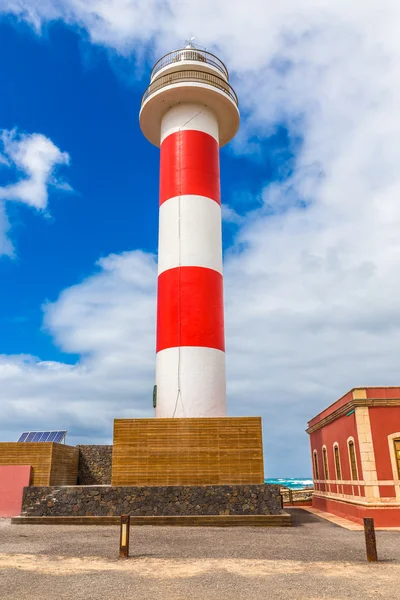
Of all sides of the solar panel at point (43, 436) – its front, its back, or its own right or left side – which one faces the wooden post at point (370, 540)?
front

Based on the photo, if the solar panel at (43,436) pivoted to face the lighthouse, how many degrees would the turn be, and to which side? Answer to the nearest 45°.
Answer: approximately 90° to its left

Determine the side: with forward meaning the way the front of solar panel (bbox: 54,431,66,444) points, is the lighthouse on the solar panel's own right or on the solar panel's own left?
on the solar panel's own left

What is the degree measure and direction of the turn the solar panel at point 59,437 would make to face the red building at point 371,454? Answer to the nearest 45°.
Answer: approximately 90° to its left

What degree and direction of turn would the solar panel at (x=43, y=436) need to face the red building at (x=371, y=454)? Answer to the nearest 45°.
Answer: approximately 90° to its left

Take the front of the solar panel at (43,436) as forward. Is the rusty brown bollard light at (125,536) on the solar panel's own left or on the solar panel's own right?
on the solar panel's own left

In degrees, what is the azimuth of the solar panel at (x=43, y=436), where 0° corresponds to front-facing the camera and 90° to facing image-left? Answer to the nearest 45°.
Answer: approximately 45°

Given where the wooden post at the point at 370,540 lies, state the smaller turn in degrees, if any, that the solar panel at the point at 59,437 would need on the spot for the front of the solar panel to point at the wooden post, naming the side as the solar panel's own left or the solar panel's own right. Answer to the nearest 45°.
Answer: approximately 45° to the solar panel's own left

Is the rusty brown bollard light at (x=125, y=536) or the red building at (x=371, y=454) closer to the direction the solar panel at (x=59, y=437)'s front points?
the rusty brown bollard light

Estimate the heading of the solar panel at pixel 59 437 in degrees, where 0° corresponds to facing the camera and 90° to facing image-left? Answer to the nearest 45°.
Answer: approximately 45°

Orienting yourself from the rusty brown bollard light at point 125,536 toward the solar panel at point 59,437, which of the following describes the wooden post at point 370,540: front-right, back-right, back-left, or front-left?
back-right

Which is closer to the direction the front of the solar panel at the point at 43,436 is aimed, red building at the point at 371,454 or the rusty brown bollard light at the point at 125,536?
the rusty brown bollard light
